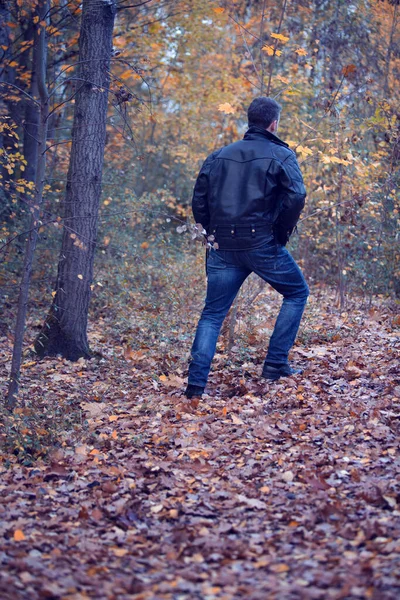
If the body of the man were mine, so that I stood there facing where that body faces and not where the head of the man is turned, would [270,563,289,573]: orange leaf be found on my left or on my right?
on my right

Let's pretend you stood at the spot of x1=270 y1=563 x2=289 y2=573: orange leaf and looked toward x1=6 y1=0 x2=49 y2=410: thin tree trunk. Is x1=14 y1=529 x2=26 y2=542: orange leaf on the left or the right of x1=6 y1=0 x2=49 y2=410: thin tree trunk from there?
left

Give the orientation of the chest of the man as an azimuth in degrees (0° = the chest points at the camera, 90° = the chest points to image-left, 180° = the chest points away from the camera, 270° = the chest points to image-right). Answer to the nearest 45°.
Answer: approximately 225°

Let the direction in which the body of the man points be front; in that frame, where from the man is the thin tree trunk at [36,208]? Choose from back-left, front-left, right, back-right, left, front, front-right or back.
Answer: back-left

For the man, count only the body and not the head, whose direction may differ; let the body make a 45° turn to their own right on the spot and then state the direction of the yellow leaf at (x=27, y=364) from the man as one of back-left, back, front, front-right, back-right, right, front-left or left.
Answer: back-left

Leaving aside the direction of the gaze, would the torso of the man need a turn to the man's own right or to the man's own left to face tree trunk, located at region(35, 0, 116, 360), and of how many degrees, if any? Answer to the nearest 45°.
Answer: approximately 90° to the man's own left

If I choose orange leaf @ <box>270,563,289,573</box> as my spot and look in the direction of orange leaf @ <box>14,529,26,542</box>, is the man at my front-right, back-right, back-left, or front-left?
front-right
